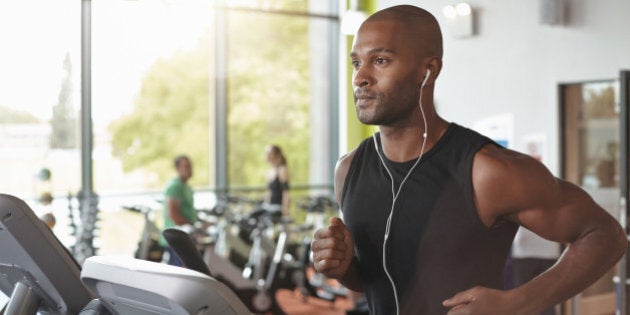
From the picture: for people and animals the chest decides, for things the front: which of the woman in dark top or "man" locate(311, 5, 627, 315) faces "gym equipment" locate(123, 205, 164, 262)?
the woman in dark top

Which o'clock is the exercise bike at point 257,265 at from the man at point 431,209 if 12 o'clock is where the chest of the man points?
The exercise bike is roughly at 4 o'clock from the man.

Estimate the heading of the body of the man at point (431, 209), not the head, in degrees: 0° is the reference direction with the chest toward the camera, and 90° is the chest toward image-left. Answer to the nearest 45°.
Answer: approximately 45°

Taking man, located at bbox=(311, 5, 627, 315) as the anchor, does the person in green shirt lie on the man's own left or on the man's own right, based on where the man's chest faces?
on the man's own right

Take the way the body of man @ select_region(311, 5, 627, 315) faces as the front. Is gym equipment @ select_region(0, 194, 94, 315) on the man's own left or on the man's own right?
on the man's own right

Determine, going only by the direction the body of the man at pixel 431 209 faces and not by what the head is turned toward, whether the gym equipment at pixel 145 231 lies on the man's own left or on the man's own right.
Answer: on the man's own right

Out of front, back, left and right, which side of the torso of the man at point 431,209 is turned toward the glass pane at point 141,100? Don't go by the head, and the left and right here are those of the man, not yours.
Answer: right

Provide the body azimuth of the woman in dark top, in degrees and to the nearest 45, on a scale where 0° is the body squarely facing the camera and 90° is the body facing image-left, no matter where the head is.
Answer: approximately 45°

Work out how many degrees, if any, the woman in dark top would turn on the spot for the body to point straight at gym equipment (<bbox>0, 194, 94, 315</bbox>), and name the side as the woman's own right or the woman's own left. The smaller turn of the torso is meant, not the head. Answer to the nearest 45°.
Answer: approximately 45° to the woman's own left

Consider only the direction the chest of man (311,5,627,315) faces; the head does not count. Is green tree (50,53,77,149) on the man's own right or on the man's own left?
on the man's own right

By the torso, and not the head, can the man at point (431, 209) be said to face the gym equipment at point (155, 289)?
yes
